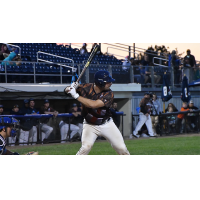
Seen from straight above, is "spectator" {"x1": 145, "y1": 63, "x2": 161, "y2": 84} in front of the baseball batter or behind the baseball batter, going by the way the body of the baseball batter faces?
behind

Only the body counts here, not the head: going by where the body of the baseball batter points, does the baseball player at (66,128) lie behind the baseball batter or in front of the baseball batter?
behind

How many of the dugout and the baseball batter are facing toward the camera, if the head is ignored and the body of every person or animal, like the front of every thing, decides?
2

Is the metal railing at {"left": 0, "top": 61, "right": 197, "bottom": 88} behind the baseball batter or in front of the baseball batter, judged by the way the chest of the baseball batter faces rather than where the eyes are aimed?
behind

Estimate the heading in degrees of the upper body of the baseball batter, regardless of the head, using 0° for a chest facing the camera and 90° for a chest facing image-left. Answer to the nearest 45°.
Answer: approximately 0°

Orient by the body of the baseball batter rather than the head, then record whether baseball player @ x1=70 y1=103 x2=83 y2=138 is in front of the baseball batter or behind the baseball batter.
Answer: behind

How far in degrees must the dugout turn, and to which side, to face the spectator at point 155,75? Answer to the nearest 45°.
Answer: approximately 135° to its left

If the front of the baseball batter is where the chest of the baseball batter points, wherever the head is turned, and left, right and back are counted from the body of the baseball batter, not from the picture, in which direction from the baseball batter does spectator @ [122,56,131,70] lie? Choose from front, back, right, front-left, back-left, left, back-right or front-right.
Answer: back

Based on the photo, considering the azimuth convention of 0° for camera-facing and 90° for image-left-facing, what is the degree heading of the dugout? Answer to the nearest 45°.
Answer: approximately 0°
